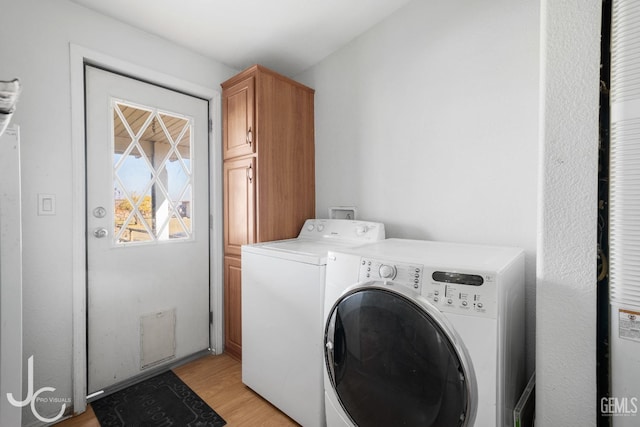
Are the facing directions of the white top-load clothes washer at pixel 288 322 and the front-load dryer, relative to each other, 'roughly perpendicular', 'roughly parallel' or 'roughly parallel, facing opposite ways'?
roughly parallel

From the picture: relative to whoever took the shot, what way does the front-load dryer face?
facing the viewer and to the left of the viewer

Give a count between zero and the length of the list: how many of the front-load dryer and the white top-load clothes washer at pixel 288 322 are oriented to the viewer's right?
0

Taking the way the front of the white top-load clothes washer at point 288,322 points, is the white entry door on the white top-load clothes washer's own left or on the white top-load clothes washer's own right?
on the white top-load clothes washer's own right

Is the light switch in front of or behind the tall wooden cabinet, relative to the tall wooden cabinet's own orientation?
in front

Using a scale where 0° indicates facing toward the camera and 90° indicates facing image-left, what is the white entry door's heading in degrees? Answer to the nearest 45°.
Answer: approximately 315°

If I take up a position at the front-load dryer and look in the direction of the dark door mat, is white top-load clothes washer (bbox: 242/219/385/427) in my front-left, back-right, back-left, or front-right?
front-right
